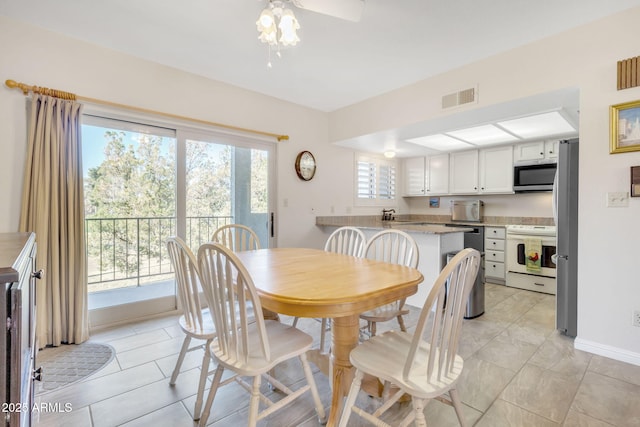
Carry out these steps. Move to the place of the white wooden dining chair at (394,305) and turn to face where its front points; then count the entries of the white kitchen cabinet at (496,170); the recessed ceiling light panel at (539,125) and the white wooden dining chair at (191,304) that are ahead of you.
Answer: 1

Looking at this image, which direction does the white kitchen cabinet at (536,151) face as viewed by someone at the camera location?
facing the viewer

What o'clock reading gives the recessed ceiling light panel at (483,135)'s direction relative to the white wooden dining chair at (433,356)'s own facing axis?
The recessed ceiling light panel is roughly at 2 o'clock from the white wooden dining chair.

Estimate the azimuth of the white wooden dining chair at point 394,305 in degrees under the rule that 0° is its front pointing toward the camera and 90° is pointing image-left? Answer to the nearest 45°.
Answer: approximately 45°

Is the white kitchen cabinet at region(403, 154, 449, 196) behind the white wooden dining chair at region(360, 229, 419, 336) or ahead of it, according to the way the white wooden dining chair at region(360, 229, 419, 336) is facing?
behind

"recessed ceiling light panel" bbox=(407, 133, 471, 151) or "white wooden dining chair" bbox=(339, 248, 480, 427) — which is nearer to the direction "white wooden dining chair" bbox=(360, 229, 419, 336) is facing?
the white wooden dining chair

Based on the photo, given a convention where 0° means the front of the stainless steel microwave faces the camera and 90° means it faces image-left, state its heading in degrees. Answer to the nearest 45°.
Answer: approximately 0°

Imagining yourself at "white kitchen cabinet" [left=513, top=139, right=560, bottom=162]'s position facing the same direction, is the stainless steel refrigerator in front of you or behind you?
in front

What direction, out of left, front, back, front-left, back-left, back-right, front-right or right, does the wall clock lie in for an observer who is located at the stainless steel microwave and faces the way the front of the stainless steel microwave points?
front-right

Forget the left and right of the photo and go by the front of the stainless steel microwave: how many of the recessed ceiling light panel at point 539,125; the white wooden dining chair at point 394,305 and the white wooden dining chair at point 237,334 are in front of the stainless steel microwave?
3

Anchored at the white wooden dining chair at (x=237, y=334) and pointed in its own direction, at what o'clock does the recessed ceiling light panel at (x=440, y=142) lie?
The recessed ceiling light panel is roughly at 12 o'clock from the white wooden dining chair.

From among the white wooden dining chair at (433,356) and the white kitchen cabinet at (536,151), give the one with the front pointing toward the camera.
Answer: the white kitchen cabinet

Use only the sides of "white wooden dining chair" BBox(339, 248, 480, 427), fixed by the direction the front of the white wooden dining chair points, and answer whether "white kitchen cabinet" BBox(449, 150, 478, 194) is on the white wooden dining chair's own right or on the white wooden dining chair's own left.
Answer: on the white wooden dining chair's own right

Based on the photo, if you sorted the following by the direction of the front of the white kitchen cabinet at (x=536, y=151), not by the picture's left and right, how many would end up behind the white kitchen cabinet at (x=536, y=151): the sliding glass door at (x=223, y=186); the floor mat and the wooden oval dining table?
0

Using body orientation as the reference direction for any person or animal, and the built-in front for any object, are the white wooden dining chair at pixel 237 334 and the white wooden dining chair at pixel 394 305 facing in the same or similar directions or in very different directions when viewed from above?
very different directions

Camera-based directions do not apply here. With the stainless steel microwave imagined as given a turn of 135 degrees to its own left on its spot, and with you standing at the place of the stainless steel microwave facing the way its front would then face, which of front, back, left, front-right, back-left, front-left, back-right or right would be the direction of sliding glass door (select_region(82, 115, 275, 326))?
back
